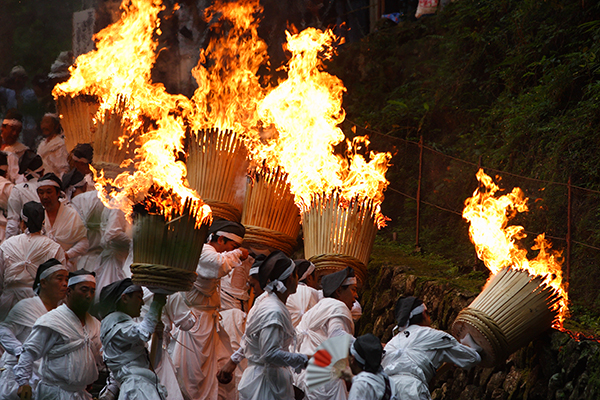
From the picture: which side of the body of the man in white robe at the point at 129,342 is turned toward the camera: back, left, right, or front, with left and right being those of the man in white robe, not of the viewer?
right

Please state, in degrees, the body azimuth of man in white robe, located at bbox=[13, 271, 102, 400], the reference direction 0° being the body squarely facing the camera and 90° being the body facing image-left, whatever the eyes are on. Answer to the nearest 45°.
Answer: approximately 315°

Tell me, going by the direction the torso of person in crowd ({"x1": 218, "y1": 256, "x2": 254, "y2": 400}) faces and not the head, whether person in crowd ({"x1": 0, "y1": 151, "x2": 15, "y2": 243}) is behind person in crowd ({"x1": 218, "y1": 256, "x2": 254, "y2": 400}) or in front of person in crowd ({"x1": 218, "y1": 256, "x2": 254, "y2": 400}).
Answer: behind

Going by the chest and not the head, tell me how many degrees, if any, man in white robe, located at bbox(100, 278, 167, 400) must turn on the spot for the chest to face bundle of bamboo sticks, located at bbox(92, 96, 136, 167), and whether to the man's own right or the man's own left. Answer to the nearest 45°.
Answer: approximately 90° to the man's own left

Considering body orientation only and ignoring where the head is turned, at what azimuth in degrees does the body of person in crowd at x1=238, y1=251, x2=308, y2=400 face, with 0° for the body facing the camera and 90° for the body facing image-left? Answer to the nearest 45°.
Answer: approximately 225°

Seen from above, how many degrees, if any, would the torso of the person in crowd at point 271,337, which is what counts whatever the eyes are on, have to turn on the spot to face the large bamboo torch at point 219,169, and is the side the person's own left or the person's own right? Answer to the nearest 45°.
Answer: approximately 45° to the person's own left

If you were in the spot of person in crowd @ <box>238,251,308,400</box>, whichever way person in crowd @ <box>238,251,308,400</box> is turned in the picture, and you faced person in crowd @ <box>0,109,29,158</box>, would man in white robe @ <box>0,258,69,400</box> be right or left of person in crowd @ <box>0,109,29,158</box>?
left

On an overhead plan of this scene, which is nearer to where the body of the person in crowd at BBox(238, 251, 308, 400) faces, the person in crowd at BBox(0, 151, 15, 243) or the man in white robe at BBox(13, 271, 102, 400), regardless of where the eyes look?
the person in crowd

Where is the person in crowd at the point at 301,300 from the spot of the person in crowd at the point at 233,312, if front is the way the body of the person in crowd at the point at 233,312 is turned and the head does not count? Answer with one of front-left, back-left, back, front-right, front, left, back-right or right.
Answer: front-right

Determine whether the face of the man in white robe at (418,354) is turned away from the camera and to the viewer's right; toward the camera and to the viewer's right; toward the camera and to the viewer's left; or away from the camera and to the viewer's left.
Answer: away from the camera and to the viewer's right

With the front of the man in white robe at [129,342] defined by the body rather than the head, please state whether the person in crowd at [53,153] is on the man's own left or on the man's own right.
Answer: on the man's own left
